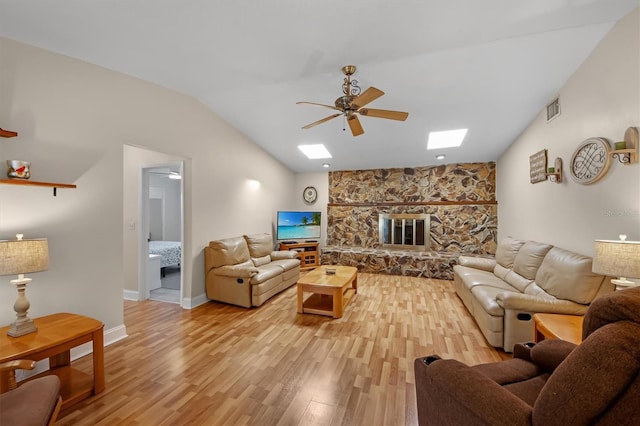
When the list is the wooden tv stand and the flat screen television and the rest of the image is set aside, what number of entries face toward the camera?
2

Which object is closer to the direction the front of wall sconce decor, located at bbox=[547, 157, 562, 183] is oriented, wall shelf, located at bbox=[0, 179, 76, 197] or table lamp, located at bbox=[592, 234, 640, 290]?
the wall shelf

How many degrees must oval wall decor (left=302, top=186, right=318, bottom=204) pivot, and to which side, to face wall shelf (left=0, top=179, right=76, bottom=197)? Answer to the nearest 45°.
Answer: approximately 45° to its right

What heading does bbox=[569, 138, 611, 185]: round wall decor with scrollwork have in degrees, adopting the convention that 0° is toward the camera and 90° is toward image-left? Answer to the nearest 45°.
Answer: approximately 45°

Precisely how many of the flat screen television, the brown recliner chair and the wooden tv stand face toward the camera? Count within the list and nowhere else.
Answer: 2

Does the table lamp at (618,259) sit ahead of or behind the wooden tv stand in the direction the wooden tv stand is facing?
ahead

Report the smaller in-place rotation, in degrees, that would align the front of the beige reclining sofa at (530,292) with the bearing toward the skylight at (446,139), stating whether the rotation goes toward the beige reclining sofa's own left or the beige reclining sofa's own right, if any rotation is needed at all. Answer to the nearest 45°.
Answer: approximately 90° to the beige reclining sofa's own right

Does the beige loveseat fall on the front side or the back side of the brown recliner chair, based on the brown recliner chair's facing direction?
on the front side

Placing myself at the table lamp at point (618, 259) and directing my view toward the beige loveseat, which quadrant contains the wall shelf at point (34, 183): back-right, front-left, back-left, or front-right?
front-left

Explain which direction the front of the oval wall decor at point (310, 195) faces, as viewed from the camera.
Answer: facing the viewer

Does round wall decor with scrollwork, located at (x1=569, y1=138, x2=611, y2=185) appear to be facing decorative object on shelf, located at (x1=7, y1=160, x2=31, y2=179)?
yes

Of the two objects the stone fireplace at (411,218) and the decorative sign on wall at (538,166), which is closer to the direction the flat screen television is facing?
the decorative sign on wall

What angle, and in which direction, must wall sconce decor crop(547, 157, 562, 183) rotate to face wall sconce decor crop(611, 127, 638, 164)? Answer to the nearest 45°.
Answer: approximately 45° to its left

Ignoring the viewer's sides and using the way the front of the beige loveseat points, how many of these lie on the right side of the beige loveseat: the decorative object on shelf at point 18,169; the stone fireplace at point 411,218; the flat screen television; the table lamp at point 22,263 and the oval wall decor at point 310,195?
2

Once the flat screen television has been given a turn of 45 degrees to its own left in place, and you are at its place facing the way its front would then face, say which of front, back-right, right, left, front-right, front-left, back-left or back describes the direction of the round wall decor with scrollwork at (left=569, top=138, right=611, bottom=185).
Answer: front

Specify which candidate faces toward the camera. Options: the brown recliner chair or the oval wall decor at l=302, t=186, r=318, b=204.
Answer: the oval wall decor

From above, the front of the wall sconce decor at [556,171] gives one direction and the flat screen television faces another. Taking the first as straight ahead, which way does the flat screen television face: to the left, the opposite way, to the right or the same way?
to the left

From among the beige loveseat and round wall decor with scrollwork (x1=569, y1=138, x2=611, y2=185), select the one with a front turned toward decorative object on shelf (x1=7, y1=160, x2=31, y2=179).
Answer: the round wall decor with scrollwork

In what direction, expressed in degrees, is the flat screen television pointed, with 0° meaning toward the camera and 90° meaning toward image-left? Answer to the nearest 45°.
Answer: approximately 0°

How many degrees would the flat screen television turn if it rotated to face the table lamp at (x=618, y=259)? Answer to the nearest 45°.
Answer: approximately 45° to its left

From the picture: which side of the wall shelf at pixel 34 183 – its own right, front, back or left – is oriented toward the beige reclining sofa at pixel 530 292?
front

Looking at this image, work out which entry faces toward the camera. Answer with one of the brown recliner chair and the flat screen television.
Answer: the flat screen television
